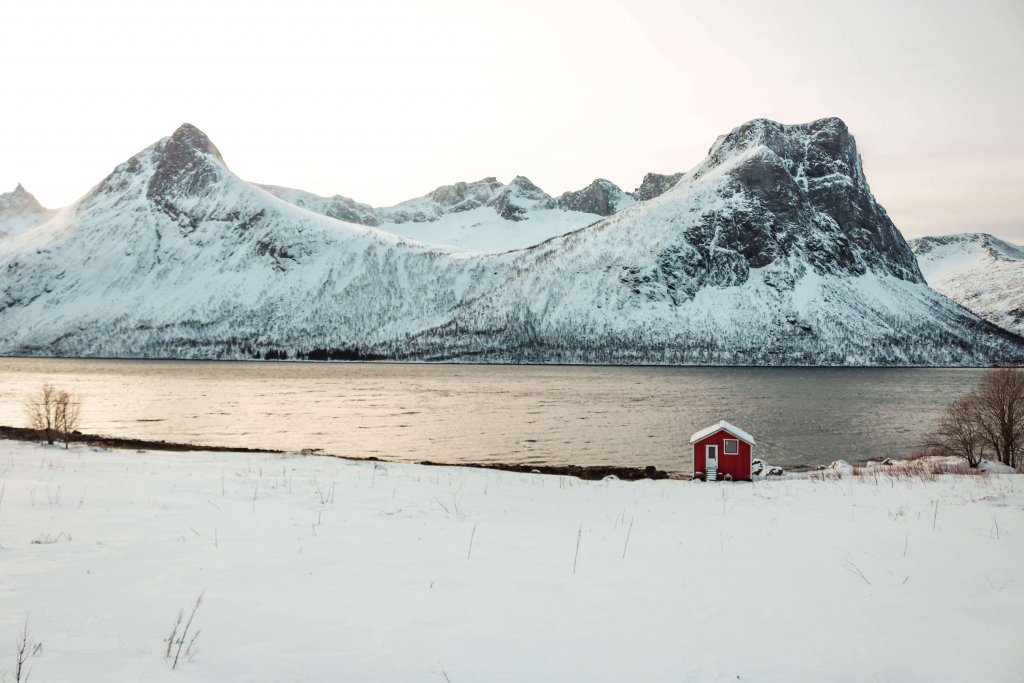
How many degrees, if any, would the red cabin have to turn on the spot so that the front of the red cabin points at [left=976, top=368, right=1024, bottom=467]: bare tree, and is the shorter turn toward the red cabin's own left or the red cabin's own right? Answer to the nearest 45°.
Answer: approximately 135° to the red cabin's own left

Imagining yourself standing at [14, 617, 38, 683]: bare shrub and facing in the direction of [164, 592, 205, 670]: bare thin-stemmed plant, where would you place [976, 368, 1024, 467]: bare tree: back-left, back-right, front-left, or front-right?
front-left

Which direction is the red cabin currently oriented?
toward the camera

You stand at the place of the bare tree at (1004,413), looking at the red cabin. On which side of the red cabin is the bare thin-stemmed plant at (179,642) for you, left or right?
left

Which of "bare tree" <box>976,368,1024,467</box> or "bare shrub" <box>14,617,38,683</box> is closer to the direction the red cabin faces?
the bare shrub

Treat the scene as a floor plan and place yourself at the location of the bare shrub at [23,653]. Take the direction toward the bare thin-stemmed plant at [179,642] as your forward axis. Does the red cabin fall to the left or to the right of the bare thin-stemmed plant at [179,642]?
left

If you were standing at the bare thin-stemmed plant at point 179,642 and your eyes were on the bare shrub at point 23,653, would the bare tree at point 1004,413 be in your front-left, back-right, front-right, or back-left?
back-right

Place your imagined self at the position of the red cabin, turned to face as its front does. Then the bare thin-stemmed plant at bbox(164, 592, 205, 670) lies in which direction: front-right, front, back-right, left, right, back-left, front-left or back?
front

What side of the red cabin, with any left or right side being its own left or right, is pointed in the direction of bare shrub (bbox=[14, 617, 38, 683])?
front
